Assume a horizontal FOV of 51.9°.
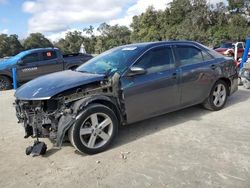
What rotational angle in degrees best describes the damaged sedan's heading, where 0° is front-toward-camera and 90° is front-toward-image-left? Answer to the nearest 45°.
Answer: approximately 45°

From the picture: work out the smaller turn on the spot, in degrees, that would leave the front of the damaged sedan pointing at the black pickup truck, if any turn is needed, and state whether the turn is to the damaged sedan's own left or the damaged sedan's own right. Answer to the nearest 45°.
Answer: approximately 90° to the damaged sedan's own right
